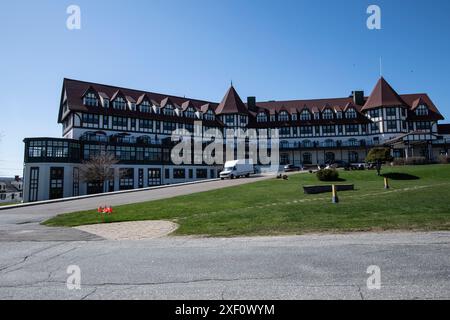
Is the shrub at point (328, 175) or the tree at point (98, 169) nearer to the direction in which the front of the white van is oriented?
the tree

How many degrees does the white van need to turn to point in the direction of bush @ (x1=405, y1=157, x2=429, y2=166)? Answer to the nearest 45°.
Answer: approximately 135° to its left

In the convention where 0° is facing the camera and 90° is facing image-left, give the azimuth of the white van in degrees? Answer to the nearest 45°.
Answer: approximately 45°

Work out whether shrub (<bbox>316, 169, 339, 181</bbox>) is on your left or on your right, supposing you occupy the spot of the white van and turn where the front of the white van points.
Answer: on your left

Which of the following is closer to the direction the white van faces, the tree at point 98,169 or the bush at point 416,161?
the tree

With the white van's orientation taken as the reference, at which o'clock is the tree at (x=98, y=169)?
The tree is roughly at 1 o'clock from the white van.

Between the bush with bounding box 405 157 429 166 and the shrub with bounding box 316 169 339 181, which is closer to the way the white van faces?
the shrub
